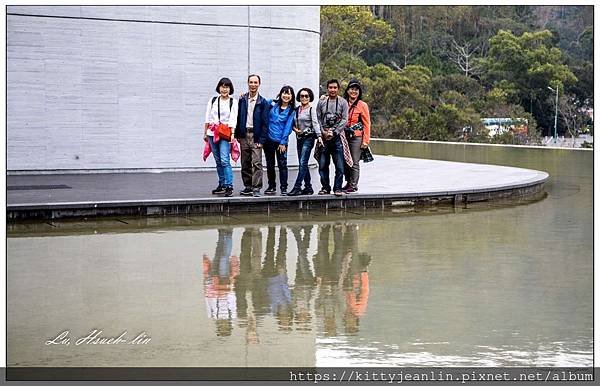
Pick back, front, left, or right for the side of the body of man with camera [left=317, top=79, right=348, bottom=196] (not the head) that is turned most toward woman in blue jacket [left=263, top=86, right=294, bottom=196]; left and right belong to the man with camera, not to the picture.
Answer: right

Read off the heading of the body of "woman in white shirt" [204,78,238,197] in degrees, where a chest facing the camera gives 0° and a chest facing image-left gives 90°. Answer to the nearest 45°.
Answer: approximately 0°

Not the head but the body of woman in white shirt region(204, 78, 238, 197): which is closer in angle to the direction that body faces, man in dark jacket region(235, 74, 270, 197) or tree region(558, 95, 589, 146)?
the man in dark jacket

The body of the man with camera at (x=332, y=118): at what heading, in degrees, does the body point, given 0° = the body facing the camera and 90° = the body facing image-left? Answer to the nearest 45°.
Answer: approximately 0°

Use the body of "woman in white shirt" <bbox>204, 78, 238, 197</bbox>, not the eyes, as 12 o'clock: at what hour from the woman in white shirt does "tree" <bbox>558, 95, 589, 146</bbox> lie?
The tree is roughly at 7 o'clock from the woman in white shirt.

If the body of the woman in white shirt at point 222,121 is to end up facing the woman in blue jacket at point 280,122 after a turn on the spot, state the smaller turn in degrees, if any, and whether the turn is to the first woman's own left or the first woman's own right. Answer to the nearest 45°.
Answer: approximately 90° to the first woman's own left
